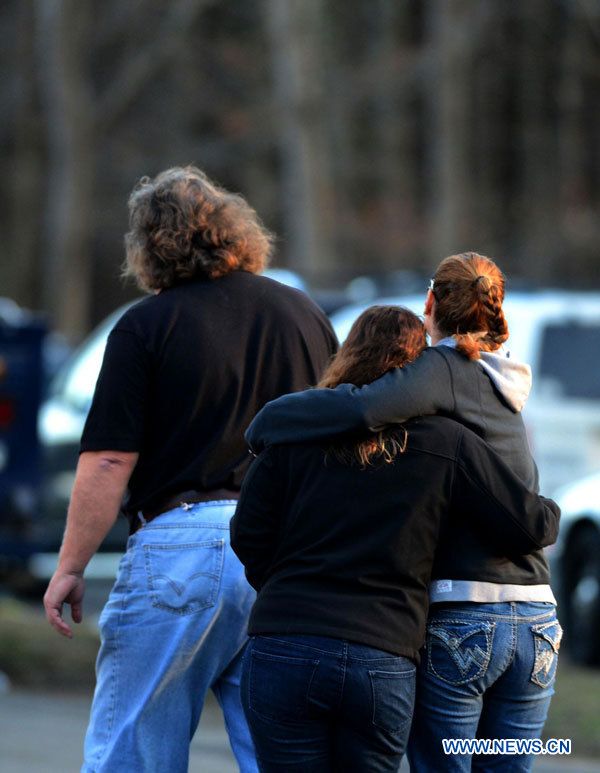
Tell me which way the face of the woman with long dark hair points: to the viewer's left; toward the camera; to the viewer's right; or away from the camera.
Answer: away from the camera

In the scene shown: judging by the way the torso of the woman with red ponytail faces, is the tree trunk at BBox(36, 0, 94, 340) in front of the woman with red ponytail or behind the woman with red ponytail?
in front

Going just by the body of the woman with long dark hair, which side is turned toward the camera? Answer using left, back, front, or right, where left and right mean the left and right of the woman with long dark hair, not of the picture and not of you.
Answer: back

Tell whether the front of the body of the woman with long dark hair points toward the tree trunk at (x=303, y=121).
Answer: yes

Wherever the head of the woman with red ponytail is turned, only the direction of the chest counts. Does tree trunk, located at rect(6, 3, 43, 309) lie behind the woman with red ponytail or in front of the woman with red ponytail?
in front

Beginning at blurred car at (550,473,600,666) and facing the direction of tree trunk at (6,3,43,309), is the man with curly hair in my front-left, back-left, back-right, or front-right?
back-left

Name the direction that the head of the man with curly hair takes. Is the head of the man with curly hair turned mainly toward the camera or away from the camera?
away from the camera

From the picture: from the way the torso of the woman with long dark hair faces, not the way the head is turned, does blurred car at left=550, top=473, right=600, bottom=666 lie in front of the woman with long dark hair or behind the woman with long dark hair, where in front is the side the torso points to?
in front

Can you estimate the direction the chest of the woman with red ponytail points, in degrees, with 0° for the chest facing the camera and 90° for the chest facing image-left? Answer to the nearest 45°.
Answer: approximately 135°
